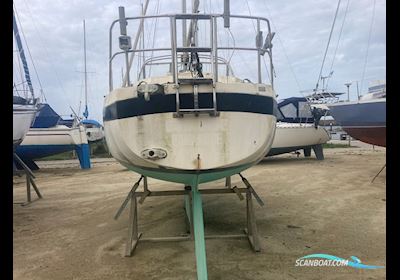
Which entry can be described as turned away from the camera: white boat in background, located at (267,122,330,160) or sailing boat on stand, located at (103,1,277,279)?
the sailing boat on stand

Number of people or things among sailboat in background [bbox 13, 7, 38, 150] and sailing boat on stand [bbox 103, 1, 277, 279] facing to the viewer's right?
1

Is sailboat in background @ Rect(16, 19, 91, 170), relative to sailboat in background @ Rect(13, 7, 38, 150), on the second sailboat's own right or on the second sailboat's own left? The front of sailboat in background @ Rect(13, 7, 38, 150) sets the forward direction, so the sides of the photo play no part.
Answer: on the second sailboat's own left

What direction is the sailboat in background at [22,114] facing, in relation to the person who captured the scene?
facing to the right of the viewer

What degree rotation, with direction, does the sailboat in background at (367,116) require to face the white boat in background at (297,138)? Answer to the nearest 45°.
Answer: approximately 45° to its right

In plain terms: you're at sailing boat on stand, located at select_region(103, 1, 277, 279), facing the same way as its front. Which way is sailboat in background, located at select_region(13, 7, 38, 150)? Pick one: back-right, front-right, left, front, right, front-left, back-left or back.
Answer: front-left

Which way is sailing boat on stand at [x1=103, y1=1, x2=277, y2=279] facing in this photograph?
away from the camera

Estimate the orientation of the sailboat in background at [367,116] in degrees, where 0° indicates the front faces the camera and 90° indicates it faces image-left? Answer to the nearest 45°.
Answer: approximately 90°

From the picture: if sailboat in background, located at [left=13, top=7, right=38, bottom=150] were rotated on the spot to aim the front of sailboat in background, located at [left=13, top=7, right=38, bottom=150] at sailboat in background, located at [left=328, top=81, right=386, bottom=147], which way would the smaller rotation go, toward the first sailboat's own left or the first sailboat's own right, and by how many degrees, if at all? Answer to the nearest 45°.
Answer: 0° — it already faces it
